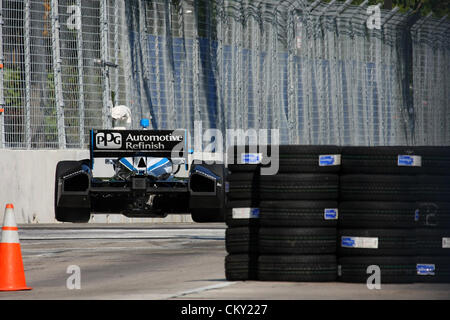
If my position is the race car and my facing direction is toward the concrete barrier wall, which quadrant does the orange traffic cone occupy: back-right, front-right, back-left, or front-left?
back-left

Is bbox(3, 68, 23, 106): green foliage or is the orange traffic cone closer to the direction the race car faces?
the green foliage

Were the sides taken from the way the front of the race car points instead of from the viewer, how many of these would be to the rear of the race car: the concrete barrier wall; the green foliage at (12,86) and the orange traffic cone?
1

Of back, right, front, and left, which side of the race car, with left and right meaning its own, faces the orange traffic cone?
back

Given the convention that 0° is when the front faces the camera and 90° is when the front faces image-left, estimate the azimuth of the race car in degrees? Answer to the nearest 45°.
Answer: approximately 180°

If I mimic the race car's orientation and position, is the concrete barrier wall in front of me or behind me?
in front
